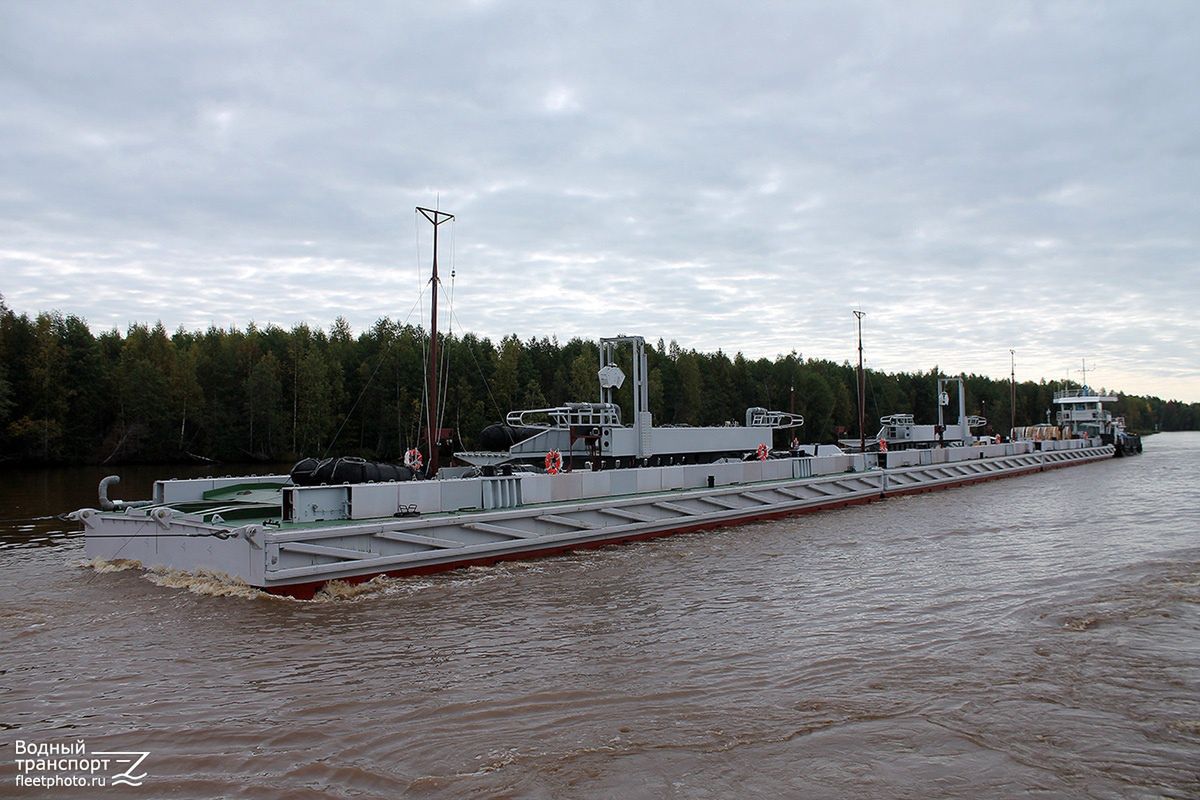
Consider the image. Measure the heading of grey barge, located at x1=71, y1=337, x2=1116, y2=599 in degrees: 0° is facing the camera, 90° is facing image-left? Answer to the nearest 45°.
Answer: approximately 45°
